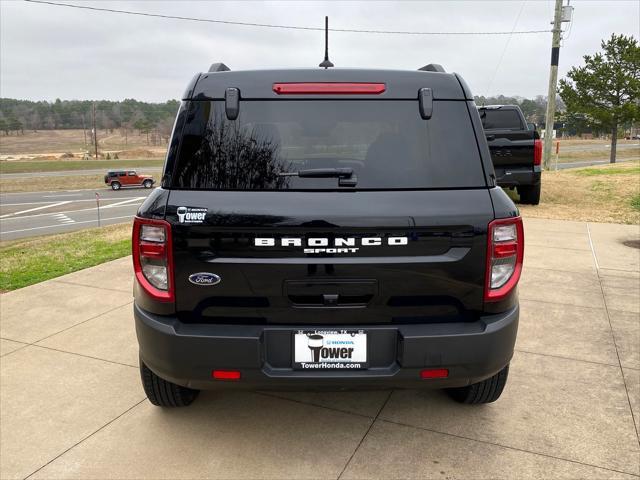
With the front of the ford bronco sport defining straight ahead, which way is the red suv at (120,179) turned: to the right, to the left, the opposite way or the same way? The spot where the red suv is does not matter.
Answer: to the right

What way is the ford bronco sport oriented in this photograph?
away from the camera

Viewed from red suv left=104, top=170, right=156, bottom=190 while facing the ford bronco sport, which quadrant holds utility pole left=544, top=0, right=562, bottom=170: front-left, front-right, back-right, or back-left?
front-left

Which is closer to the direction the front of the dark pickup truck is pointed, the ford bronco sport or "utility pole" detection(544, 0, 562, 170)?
the utility pole

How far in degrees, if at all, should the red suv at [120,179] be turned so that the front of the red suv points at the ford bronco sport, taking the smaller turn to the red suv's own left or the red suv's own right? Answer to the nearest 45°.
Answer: approximately 90° to the red suv's own right

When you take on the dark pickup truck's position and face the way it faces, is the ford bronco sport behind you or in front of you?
behind

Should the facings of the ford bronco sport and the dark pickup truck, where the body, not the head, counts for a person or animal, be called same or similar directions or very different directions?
same or similar directions

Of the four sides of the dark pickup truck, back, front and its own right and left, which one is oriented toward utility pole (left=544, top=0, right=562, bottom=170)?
front

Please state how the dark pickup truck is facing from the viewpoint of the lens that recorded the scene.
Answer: facing away from the viewer

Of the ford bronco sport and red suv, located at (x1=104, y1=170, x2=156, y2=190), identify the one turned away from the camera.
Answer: the ford bronco sport

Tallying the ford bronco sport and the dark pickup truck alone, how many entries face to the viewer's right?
0

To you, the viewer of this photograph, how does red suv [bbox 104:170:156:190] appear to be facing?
facing to the right of the viewer

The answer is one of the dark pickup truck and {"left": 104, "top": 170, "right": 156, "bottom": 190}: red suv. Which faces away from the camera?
the dark pickup truck

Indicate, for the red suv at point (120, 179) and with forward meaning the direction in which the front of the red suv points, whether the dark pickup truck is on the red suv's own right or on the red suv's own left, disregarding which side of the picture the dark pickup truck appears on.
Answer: on the red suv's own right

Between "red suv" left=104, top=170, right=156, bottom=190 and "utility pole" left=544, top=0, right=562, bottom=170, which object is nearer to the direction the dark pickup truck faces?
the utility pole

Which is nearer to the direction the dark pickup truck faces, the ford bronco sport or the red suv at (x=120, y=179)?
the red suv
